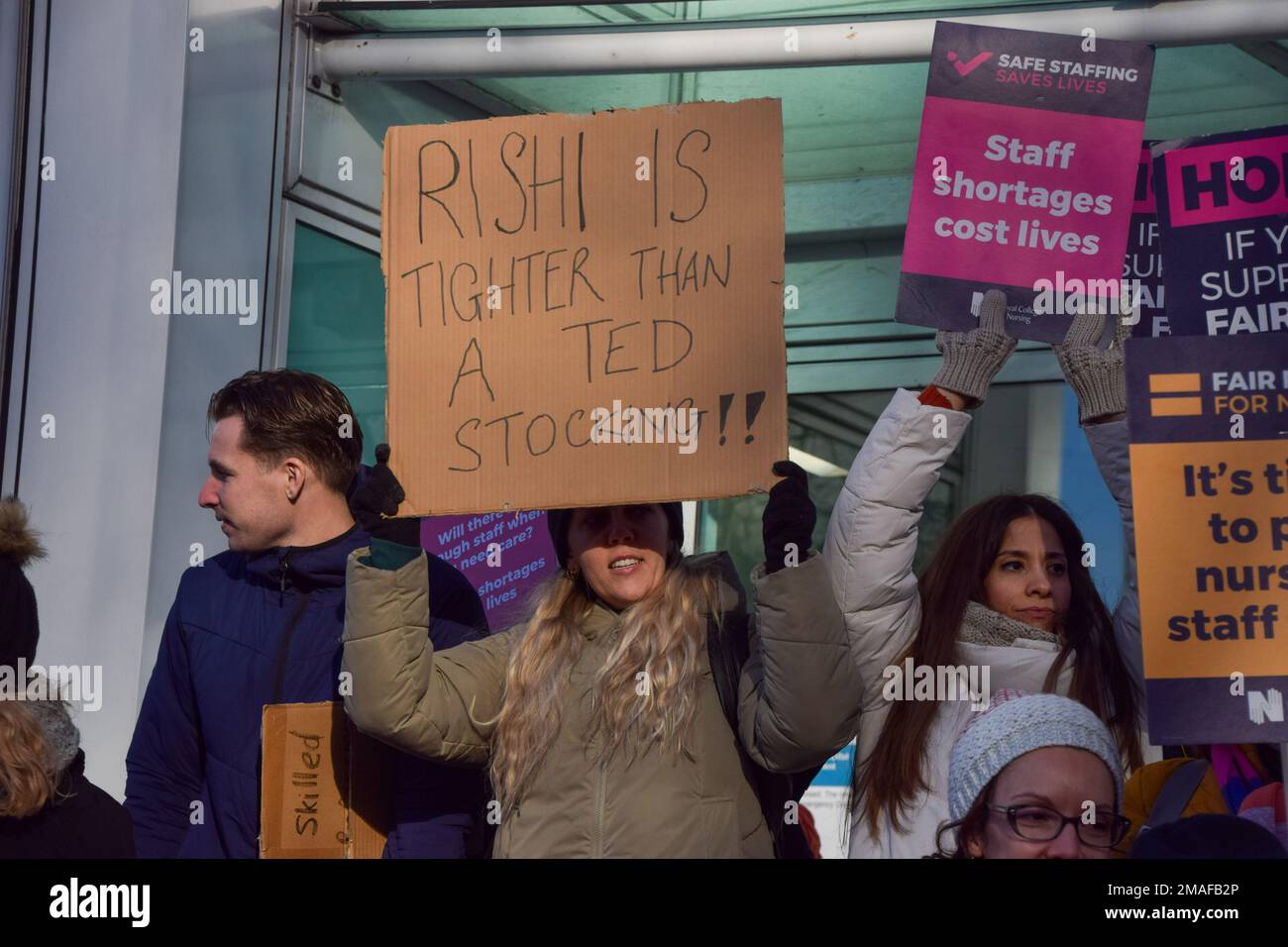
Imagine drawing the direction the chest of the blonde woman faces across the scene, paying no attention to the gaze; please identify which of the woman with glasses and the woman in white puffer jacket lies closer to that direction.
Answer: the woman with glasses

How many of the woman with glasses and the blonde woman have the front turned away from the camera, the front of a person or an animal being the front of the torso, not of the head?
0

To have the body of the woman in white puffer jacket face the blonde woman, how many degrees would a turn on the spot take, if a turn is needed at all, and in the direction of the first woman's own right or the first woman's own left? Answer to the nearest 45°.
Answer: approximately 90° to the first woman's own right

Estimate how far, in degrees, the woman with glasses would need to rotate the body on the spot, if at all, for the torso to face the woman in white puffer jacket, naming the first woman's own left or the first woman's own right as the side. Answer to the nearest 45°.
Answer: approximately 135° to the first woman's own left

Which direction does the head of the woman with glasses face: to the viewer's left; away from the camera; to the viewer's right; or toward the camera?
toward the camera

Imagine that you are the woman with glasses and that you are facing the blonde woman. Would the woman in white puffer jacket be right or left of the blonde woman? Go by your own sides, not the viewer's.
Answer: right

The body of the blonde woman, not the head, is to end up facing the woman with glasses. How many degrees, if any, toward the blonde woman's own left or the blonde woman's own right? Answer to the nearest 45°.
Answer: approximately 45° to the blonde woman's own left

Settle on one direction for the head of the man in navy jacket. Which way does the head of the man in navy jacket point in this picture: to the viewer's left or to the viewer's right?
to the viewer's left

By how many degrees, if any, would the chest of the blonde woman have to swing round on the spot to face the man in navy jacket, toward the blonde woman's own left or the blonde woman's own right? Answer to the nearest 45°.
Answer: approximately 135° to the blonde woman's own right

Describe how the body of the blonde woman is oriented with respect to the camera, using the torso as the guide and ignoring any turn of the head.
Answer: toward the camera

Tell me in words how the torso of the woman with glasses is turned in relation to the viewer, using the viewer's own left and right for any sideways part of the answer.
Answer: facing the viewer and to the right of the viewer

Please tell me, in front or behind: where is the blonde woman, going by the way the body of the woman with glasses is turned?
behind

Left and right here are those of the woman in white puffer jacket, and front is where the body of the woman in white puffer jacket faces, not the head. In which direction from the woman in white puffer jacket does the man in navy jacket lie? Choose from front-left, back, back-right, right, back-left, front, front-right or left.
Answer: back-right

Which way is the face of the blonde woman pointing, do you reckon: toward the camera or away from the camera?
toward the camera

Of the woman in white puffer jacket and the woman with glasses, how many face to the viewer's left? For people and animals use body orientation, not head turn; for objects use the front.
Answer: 0
